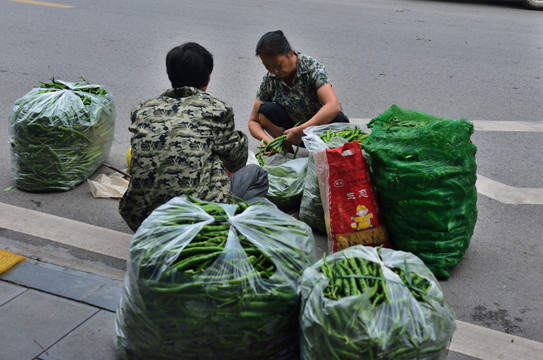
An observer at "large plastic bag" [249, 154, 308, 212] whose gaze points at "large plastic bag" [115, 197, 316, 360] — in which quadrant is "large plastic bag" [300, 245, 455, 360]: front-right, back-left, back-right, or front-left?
front-left

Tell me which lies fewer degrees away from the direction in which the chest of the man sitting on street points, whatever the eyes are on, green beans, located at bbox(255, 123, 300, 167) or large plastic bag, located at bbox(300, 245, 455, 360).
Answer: the green beans

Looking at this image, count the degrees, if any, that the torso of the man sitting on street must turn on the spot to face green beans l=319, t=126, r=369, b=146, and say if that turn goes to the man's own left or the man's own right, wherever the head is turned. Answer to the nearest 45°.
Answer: approximately 90° to the man's own right

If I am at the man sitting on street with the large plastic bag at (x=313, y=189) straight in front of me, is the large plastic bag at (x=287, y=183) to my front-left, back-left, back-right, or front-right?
front-left

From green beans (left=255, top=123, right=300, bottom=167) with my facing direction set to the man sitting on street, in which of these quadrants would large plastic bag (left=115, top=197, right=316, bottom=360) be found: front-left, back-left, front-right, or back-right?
front-left

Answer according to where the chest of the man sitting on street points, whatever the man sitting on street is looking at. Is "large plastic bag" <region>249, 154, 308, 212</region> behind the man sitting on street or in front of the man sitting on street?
in front

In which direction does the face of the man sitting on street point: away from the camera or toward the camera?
away from the camera

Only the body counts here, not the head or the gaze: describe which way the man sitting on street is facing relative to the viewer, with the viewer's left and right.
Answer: facing away from the viewer and to the right of the viewer

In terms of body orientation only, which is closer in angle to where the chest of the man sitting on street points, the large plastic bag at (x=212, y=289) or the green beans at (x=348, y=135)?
the green beans

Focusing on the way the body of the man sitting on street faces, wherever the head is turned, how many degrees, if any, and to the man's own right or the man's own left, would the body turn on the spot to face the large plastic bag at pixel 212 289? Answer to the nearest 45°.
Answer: approximately 135° to the man's own right

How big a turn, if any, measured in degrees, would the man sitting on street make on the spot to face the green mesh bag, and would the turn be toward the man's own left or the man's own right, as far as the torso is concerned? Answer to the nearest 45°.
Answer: approximately 45° to the man's own right

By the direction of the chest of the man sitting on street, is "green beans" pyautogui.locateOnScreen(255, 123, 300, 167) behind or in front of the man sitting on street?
in front

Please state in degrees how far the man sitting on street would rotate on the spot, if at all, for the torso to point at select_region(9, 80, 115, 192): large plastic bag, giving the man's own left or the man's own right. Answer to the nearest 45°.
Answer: approximately 90° to the man's own left

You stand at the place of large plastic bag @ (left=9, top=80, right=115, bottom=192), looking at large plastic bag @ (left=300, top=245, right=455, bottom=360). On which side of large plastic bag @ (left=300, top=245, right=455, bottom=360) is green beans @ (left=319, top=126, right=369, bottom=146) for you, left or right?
left

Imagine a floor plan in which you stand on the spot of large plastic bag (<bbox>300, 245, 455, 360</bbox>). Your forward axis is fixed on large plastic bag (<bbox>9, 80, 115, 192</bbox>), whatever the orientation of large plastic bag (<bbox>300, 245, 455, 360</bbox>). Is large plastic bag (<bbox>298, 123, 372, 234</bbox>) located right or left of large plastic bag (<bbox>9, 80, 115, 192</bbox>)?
right
